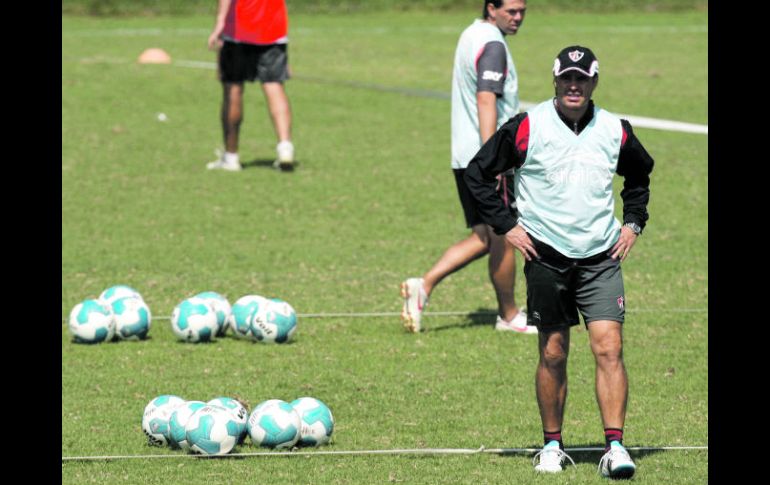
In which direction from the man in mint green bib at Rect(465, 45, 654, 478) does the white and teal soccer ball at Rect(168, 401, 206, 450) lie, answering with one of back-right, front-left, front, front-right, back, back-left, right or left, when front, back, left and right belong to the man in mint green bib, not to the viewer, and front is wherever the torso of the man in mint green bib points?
right

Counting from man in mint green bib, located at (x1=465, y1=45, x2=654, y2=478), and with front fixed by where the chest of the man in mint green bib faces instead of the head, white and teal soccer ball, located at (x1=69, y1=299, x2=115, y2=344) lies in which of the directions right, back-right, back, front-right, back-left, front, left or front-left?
back-right

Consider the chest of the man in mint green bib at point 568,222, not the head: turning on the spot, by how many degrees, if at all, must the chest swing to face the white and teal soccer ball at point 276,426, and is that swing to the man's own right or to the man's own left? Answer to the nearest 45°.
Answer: approximately 90° to the man's own right
